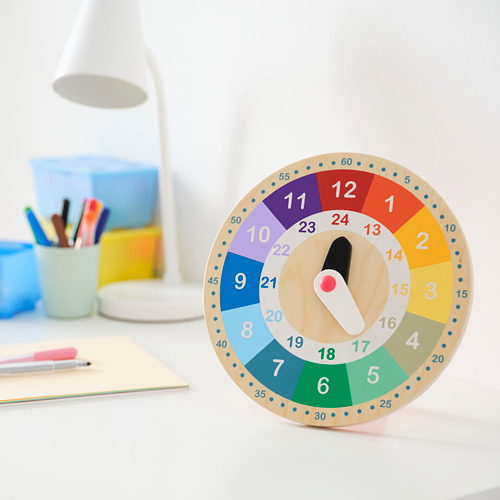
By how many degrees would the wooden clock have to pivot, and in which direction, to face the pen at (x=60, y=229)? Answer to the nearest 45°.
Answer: approximately 135° to its right

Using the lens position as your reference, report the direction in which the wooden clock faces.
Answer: facing the viewer

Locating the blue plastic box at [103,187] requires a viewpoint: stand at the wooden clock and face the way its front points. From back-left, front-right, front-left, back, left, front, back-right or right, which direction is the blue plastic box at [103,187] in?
back-right

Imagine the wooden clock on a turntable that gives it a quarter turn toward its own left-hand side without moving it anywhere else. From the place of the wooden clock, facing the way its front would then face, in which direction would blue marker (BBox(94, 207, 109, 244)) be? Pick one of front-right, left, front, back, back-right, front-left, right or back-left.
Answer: back-left

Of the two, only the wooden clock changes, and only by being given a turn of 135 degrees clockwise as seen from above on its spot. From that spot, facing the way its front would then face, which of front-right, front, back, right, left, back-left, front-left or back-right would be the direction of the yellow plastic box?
front

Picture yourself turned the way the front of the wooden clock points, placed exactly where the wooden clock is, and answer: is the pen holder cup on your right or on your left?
on your right

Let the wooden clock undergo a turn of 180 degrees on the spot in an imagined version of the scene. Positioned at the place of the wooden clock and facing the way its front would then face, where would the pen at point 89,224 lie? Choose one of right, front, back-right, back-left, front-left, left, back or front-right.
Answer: front-left
